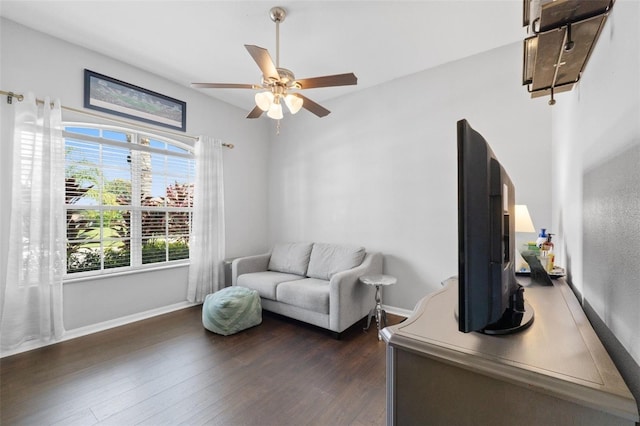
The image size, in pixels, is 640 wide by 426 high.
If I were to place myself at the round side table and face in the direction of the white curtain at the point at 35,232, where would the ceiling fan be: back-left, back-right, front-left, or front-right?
front-left

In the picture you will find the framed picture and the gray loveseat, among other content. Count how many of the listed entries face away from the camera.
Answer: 0

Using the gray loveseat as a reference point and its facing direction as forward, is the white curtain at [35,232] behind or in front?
in front

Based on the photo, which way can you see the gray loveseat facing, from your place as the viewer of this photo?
facing the viewer and to the left of the viewer

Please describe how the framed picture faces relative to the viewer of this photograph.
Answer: facing the viewer and to the right of the viewer

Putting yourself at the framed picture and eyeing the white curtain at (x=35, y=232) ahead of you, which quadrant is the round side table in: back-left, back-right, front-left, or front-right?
back-left

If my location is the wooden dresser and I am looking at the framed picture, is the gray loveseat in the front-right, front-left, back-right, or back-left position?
front-right

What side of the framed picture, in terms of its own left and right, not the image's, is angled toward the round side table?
front

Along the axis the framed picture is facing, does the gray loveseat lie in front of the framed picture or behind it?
in front

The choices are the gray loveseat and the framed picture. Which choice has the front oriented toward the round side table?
the framed picture

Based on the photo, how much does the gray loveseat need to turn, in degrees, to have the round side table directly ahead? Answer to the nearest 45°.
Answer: approximately 90° to its left

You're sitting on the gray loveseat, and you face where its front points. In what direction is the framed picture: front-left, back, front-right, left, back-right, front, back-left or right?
front-right
